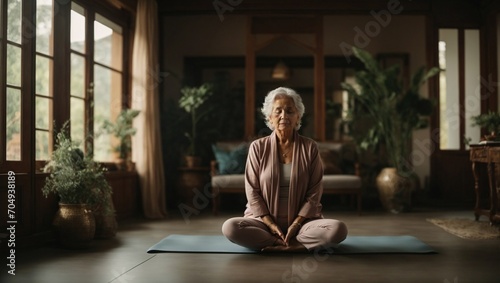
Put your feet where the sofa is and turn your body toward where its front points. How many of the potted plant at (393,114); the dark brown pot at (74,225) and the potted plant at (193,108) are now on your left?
1

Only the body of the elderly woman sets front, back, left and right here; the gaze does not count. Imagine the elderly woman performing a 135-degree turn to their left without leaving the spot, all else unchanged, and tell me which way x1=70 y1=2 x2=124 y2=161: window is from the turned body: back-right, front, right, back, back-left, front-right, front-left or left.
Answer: left

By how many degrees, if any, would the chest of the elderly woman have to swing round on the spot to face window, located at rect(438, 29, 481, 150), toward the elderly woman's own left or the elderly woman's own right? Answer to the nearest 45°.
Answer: approximately 135° to the elderly woman's own left

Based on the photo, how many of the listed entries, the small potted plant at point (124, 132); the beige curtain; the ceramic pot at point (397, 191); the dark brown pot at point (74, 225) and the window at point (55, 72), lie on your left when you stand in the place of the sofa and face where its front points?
1

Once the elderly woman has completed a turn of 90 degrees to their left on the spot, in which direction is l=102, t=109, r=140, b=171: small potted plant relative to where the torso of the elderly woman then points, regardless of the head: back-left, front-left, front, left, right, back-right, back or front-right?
back-left

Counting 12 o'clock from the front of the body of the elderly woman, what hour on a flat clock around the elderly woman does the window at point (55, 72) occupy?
The window is roughly at 4 o'clock from the elderly woman.

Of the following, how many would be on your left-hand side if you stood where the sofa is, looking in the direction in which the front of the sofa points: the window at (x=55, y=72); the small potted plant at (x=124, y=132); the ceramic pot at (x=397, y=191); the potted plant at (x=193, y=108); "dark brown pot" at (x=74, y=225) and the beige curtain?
1

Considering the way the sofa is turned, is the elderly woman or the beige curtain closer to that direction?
the elderly woman

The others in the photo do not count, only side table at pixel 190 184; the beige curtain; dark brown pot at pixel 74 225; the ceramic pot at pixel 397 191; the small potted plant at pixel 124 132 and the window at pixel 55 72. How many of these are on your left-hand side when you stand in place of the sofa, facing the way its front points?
1

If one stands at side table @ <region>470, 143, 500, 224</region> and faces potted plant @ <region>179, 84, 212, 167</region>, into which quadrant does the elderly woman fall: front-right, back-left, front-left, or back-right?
front-left

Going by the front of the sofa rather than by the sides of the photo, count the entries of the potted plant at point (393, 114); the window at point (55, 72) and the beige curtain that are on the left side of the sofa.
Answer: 1

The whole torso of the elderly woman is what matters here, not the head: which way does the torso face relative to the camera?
toward the camera

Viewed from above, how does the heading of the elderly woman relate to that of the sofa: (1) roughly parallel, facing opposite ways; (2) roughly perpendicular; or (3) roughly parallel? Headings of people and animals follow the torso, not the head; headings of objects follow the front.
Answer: roughly parallel

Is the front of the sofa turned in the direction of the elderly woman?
yes

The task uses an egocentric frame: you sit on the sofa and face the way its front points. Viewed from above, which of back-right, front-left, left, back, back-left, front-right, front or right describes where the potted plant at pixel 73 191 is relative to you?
front-right

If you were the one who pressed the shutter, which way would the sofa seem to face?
facing the viewer

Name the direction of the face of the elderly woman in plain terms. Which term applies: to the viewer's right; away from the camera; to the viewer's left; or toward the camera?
toward the camera
